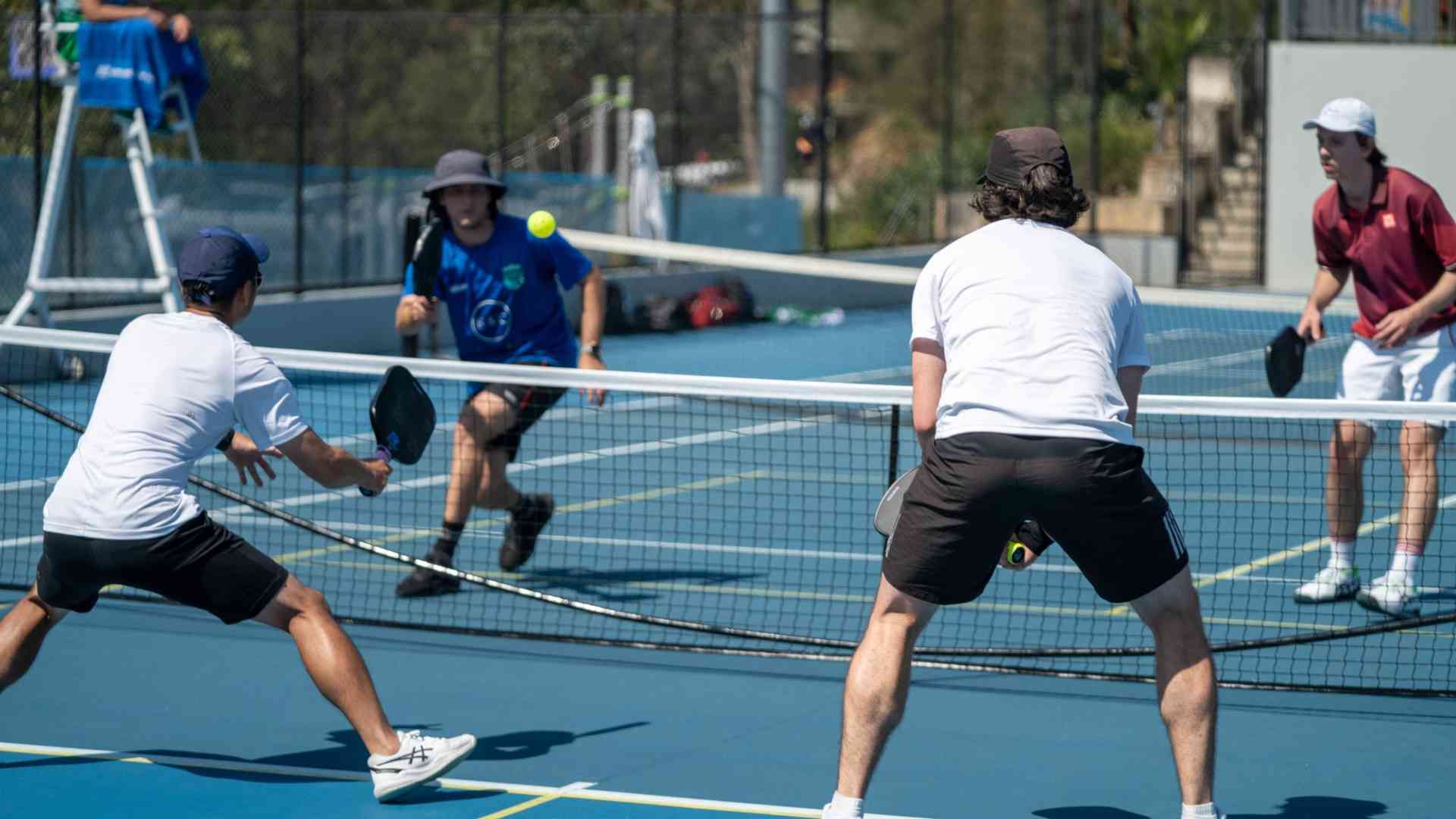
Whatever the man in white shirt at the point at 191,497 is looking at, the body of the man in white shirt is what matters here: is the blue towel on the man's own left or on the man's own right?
on the man's own left

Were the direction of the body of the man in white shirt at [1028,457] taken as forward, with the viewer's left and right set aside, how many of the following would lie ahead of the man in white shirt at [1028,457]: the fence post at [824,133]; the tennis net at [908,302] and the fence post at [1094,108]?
3

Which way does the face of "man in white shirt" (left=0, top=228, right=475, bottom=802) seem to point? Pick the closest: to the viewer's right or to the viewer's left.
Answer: to the viewer's right

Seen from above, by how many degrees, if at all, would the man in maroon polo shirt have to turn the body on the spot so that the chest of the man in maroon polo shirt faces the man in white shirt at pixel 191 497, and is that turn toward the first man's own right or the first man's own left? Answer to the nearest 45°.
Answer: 0° — they already face them

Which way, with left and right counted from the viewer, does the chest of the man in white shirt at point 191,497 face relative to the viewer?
facing away from the viewer and to the right of the viewer

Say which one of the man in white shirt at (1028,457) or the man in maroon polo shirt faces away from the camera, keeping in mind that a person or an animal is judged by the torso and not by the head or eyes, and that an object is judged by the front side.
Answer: the man in white shirt

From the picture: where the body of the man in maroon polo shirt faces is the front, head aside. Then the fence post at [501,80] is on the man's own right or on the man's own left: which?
on the man's own right

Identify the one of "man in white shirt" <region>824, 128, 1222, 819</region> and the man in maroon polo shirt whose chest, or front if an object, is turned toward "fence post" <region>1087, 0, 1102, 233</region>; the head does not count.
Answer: the man in white shirt

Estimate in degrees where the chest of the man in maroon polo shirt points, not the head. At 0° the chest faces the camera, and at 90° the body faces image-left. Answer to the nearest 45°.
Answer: approximately 45°

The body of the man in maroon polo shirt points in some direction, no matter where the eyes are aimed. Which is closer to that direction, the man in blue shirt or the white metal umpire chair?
the man in blue shirt

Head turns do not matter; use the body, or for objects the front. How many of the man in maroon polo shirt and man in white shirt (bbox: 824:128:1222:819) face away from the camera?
1

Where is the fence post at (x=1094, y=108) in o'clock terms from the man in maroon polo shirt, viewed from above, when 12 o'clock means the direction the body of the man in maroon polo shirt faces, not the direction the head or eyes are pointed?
The fence post is roughly at 4 o'clock from the man in maroon polo shirt.

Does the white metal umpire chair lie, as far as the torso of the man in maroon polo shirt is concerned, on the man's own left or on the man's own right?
on the man's own right

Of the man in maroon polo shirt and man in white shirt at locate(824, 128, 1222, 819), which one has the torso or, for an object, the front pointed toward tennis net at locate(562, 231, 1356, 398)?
the man in white shirt

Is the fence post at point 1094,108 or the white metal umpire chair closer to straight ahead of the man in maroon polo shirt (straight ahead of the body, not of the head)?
the white metal umpire chair

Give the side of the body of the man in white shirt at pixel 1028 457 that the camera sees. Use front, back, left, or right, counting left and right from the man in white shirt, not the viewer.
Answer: back
